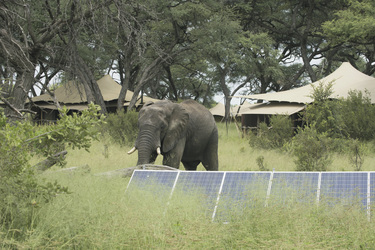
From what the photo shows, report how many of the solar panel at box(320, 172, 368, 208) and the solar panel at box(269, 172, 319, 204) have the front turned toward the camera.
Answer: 2

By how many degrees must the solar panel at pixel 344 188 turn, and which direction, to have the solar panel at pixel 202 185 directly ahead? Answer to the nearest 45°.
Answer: approximately 90° to its right

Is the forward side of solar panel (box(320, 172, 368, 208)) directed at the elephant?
no

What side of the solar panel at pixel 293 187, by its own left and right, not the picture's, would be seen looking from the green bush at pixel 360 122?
back

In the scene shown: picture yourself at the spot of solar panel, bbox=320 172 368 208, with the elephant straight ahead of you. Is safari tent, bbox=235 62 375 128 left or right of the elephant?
right

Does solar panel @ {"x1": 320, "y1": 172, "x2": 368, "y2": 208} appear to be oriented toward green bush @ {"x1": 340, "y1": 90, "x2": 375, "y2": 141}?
no

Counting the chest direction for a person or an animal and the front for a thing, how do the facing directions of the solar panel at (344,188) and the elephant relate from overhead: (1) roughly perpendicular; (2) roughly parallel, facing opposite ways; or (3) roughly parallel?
roughly parallel

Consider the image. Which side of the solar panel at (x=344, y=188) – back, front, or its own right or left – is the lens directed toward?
front

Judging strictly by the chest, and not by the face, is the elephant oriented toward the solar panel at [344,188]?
no

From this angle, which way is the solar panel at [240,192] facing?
toward the camera

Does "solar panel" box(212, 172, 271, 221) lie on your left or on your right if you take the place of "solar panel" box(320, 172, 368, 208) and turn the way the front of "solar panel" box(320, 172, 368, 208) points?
on your right

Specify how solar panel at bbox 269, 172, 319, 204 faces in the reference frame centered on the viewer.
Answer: facing the viewer

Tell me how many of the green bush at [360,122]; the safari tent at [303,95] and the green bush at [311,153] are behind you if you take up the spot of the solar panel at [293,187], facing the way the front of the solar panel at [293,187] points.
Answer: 3

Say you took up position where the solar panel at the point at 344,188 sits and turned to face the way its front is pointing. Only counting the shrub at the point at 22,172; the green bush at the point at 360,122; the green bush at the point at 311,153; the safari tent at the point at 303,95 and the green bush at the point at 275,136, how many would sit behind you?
4

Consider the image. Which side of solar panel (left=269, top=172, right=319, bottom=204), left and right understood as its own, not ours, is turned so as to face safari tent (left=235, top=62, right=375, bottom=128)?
back
